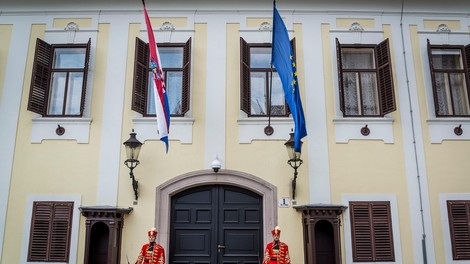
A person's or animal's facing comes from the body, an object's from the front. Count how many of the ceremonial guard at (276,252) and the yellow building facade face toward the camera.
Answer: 2

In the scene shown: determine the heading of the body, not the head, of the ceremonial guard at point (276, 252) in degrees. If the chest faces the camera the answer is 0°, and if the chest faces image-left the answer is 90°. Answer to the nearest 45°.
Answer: approximately 0°
